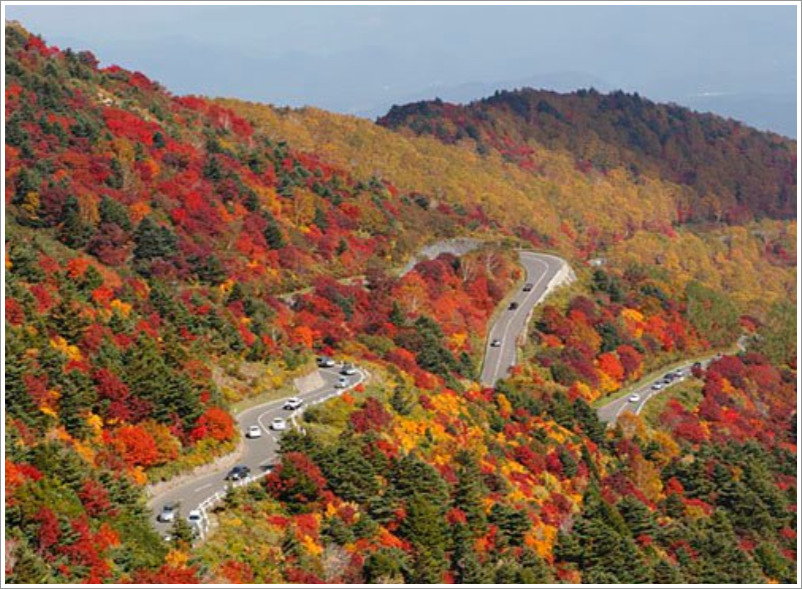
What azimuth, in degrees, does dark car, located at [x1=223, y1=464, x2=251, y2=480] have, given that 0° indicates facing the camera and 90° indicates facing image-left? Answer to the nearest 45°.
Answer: approximately 45°

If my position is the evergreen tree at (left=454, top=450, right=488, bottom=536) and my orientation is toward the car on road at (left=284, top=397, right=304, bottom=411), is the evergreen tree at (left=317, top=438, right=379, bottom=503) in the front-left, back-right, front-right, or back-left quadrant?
front-left

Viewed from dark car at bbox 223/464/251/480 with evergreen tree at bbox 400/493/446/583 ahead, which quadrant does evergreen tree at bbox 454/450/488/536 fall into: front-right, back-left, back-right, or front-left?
front-left

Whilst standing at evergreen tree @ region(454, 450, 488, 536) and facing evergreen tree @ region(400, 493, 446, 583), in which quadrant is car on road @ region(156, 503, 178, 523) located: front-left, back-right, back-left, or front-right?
front-right

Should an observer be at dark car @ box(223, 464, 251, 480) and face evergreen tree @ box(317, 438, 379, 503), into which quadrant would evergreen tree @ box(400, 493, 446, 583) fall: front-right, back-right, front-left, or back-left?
front-right

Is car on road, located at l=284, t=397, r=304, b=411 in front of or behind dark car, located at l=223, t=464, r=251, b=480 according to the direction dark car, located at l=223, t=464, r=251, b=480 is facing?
behind

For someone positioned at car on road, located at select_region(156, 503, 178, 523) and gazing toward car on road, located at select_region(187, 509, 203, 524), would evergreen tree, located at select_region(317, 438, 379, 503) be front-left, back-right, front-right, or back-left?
front-left
